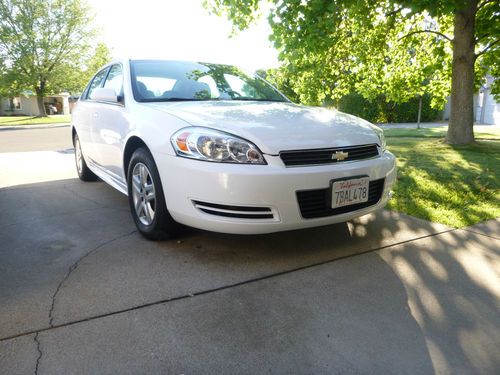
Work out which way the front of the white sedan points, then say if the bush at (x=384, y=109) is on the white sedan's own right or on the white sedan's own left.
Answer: on the white sedan's own left

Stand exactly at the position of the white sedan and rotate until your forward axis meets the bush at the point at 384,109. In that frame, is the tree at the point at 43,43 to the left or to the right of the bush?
left

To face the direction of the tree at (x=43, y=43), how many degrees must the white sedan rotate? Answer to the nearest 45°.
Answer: approximately 180°

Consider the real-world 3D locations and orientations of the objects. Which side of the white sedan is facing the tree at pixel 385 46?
left

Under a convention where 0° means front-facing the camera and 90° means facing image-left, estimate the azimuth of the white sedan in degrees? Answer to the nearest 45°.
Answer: approximately 315°
